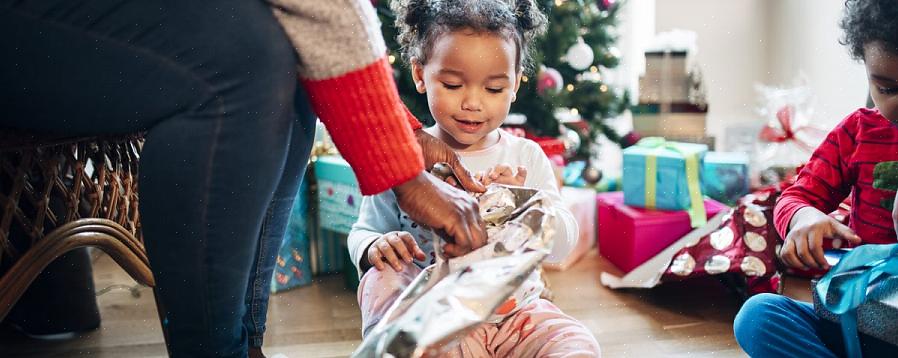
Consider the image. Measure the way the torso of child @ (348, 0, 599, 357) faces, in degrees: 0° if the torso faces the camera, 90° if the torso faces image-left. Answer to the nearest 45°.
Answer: approximately 0°

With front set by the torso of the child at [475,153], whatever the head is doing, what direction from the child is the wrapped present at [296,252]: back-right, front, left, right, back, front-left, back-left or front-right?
back-right

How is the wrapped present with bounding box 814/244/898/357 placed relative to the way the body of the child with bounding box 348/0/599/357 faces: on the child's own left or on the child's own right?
on the child's own left

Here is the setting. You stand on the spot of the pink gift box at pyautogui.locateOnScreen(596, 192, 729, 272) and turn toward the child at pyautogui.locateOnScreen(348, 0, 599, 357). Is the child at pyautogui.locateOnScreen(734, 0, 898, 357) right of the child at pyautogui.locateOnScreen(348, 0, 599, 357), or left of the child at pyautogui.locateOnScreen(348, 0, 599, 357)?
left

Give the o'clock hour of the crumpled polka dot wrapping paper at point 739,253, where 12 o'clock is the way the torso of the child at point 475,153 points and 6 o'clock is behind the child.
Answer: The crumpled polka dot wrapping paper is roughly at 8 o'clock from the child.

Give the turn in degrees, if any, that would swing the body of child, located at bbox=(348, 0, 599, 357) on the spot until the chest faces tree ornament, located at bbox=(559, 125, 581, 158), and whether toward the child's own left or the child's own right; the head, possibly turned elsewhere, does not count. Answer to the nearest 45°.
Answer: approximately 180°

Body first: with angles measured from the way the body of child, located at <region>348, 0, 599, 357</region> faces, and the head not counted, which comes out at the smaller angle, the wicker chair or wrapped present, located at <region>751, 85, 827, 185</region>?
the wicker chair

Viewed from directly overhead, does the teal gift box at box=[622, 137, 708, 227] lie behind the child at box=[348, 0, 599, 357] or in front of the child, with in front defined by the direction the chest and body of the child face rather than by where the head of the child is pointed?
behind

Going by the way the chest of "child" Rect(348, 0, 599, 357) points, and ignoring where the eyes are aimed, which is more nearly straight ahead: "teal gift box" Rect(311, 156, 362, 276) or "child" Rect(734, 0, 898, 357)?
the child

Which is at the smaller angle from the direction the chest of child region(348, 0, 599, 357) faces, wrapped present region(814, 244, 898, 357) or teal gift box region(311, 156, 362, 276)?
the wrapped present

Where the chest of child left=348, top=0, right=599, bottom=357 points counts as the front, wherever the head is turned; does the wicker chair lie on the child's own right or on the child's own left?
on the child's own right

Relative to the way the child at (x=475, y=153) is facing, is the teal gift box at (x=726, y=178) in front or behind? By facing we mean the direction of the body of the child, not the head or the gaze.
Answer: behind

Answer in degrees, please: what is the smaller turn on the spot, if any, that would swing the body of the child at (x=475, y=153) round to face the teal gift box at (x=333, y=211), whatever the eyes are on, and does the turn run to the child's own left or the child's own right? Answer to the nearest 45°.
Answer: approximately 135° to the child's own right
